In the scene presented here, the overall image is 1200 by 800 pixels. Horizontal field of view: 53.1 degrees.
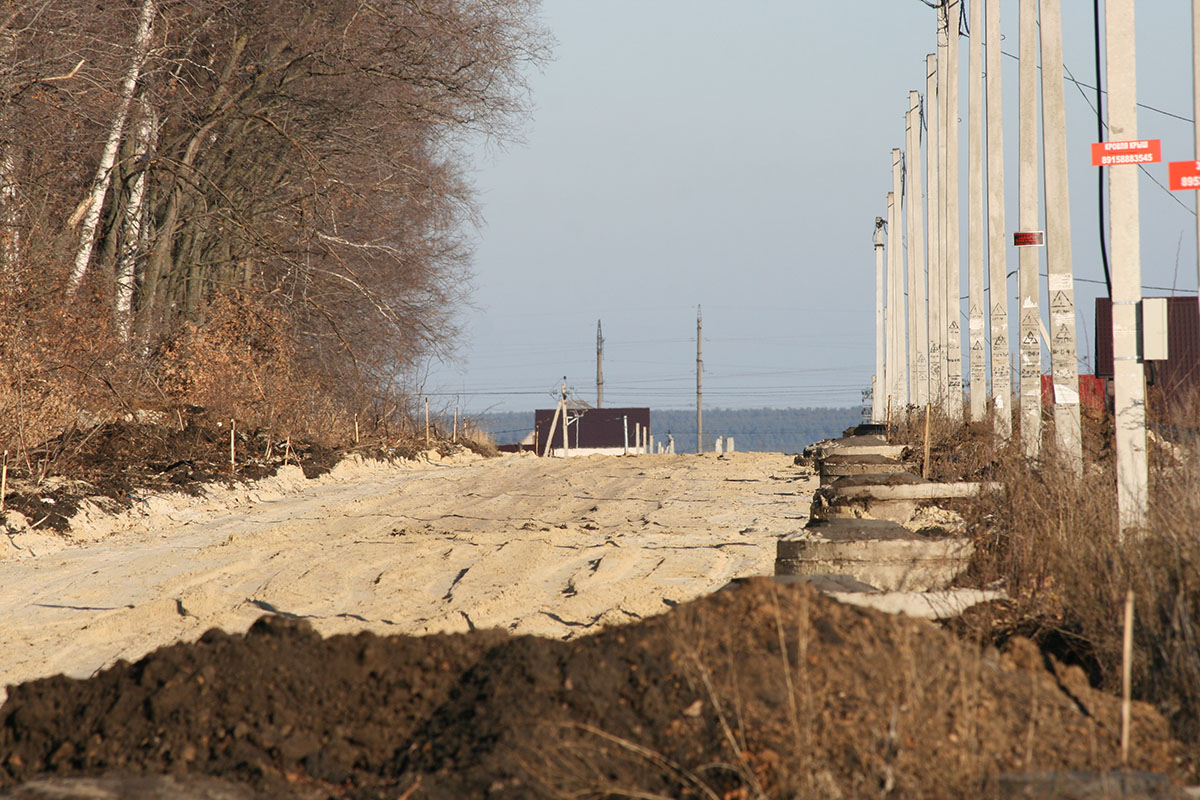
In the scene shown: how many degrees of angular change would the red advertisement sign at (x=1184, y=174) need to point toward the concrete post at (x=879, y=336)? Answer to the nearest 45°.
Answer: approximately 180°

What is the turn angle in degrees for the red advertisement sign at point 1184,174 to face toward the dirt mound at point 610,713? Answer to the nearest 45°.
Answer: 0° — it already faces it

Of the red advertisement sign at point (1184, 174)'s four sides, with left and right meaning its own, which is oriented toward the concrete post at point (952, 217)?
back

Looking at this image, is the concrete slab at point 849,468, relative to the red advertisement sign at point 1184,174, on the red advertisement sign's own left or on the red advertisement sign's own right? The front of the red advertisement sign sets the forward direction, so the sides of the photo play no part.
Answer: on the red advertisement sign's own right

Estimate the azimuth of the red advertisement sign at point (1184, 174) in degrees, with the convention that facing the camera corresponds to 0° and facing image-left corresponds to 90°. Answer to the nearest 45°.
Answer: approximately 0°

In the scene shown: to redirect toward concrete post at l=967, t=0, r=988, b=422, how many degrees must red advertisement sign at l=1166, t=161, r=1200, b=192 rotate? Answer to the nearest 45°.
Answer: approximately 180°

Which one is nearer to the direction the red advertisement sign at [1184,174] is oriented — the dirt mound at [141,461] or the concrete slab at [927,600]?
the concrete slab

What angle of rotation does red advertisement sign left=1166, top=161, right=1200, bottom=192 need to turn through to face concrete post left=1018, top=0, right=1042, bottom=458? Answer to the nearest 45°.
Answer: approximately 180°

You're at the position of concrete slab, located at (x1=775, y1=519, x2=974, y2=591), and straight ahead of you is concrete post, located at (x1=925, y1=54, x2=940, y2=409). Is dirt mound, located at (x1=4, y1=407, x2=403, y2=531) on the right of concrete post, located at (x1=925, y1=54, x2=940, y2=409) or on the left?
left

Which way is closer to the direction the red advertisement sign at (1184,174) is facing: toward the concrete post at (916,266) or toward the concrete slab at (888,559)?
the concrete slab
